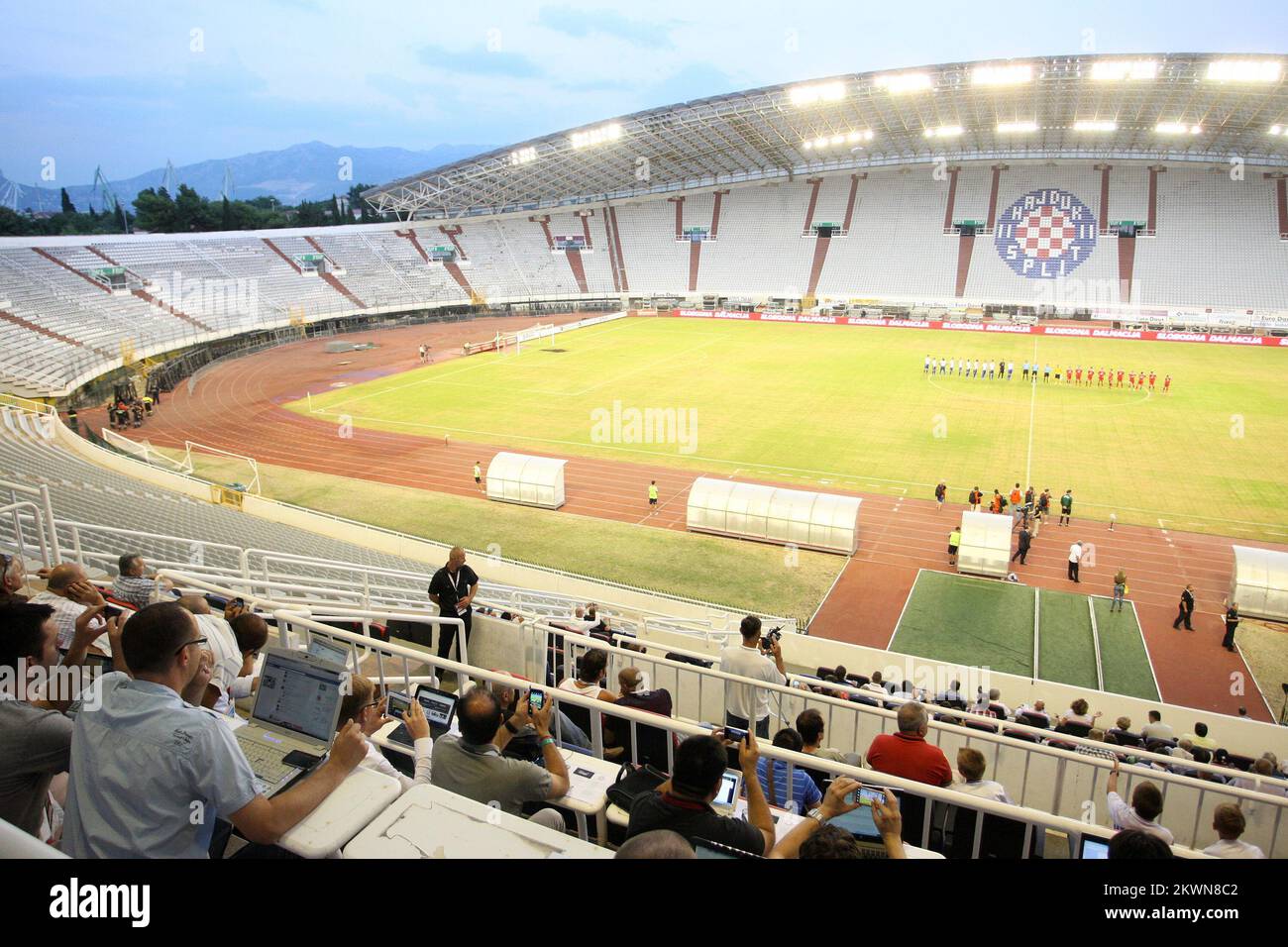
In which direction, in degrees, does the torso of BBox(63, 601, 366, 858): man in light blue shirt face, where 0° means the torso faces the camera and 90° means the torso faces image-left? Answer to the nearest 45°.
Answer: approximately 225°

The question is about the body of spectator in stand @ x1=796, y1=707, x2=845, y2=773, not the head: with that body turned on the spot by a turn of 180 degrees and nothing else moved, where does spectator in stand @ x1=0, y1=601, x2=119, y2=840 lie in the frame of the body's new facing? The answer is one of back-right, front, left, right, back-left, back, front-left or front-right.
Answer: front

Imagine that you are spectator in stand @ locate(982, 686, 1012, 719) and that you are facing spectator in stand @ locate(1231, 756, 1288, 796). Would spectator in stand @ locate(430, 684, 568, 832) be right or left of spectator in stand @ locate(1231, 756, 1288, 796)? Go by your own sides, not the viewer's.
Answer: right

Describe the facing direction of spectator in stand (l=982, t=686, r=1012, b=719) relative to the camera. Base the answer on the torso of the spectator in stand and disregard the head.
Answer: away from the camera

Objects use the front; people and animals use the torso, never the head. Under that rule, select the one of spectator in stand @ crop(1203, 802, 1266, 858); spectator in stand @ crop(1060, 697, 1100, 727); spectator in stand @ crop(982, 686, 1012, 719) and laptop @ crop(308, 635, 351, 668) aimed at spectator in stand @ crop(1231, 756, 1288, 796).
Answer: spectator in stand @ crop(1203, 802, 1266, 858)

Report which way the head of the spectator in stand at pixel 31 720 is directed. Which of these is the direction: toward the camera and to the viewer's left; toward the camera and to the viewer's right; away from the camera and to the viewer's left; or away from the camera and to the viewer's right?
away from the camera and to the viewer's right

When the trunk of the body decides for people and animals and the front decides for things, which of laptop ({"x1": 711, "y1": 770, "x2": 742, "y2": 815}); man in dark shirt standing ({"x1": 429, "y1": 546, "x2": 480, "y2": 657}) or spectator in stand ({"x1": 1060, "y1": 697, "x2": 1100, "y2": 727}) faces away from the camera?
the spectator in stand

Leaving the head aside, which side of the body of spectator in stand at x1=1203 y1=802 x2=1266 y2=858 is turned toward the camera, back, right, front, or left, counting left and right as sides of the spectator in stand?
back

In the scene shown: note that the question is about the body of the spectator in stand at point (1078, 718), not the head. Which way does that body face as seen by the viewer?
away from the camera

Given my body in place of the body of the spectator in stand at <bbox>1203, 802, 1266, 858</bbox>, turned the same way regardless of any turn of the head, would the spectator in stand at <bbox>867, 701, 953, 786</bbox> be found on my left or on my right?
on my left

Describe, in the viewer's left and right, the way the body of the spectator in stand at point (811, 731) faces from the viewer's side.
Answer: facing away from the viewer and to the right of the viewer

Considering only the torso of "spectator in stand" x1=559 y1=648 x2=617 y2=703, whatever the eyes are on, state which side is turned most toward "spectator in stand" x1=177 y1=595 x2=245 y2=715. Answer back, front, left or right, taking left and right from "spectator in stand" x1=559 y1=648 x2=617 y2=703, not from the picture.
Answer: back

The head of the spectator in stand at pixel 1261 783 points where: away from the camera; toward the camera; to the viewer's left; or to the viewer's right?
away from the camera
